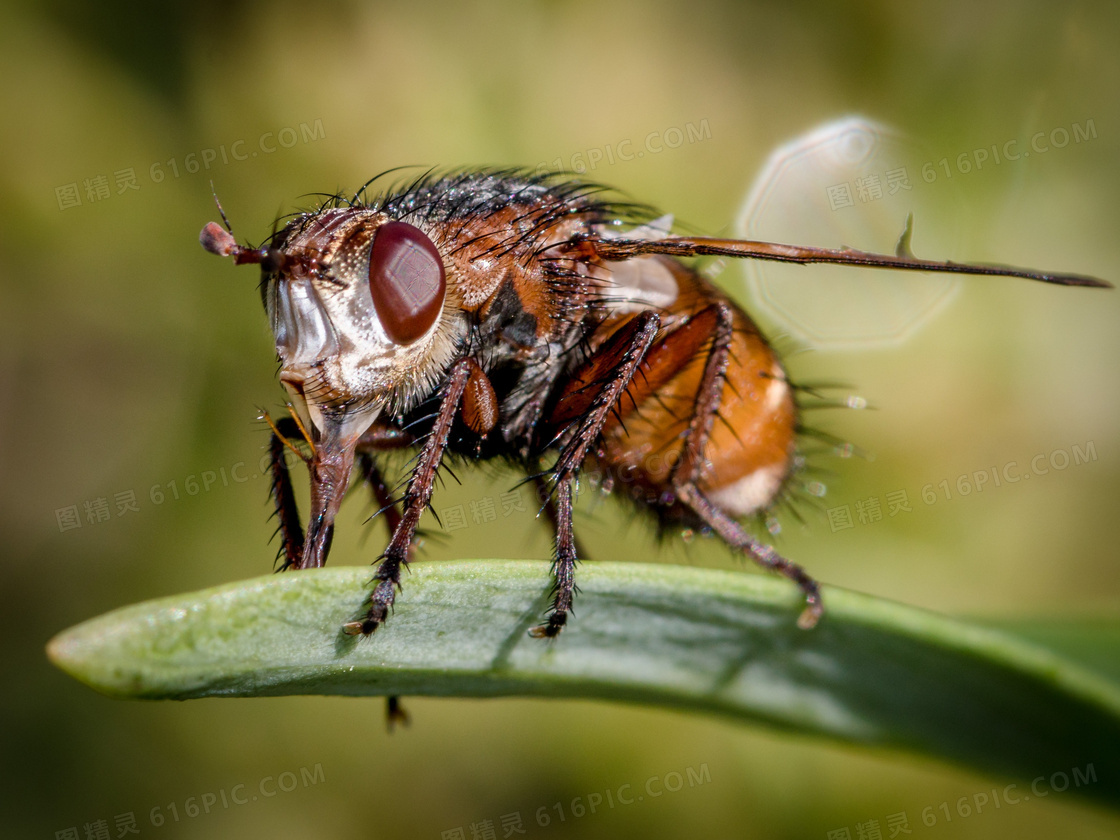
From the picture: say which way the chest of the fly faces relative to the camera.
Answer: to the viewer's left
